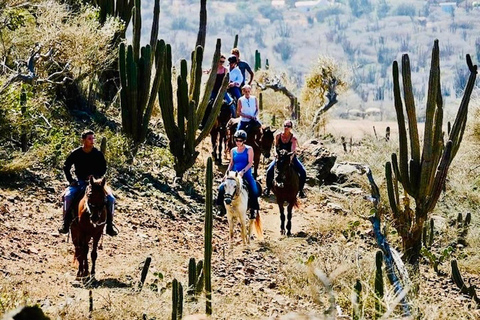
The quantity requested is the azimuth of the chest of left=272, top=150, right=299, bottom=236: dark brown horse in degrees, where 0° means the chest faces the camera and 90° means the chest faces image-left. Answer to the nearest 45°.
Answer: approximately 0°

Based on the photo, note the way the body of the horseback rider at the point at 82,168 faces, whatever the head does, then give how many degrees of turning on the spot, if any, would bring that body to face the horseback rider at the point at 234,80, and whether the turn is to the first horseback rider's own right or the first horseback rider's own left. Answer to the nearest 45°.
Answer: approximately 135° to the first horseback rider's own left

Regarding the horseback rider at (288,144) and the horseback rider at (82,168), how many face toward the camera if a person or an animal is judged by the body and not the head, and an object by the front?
2

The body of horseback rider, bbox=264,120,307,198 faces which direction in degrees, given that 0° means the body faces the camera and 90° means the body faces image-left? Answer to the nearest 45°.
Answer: approximately 0°

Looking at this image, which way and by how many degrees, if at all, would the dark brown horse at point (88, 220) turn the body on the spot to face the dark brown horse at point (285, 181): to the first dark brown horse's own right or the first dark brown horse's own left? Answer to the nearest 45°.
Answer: approximately 135° to the first dark brown horse's own left

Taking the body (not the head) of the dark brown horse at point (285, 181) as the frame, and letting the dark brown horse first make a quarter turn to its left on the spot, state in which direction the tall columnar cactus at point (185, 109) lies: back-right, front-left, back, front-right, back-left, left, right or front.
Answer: back-left

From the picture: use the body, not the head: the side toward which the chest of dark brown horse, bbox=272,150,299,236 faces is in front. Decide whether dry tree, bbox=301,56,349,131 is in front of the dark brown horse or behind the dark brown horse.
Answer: behind

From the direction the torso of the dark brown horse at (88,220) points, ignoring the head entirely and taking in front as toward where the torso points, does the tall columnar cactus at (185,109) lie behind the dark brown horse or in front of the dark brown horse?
behind
